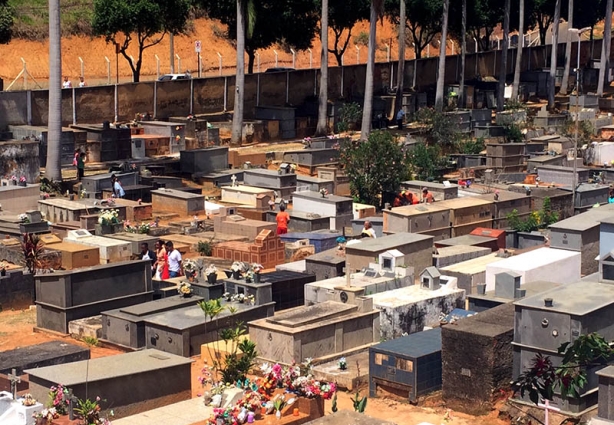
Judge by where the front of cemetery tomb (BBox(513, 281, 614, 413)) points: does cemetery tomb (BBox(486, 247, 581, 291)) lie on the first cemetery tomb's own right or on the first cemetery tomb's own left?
on the first cemetery tomb's own right

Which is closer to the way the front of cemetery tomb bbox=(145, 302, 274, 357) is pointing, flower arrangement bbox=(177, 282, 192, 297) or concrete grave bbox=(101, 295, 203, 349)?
the concrete grave

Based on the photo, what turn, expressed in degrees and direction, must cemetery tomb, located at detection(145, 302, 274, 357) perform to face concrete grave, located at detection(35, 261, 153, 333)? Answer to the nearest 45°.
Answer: approximately 90° to its right

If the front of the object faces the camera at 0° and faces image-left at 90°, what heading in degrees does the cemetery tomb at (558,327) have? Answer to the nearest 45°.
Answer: approximately 45°

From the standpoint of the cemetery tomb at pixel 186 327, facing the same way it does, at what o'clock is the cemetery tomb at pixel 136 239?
the cemetery tomb at pixel 136 239 is roughly at 4 o'clock from the cemetery tomb at pixel 186 327.

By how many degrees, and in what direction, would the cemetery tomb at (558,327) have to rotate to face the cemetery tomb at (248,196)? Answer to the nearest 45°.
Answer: approximately 90° to its right

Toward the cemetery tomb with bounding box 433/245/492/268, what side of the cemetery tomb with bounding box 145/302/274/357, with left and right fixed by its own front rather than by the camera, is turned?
back

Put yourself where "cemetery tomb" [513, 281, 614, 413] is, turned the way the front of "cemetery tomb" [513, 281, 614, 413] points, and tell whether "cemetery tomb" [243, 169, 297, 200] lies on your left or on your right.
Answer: on your right
